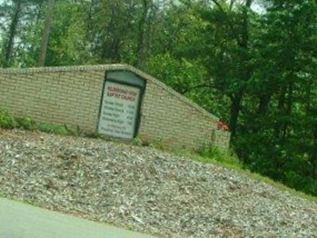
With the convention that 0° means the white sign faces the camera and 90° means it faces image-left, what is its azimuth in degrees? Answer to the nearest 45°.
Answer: approximately 0°
